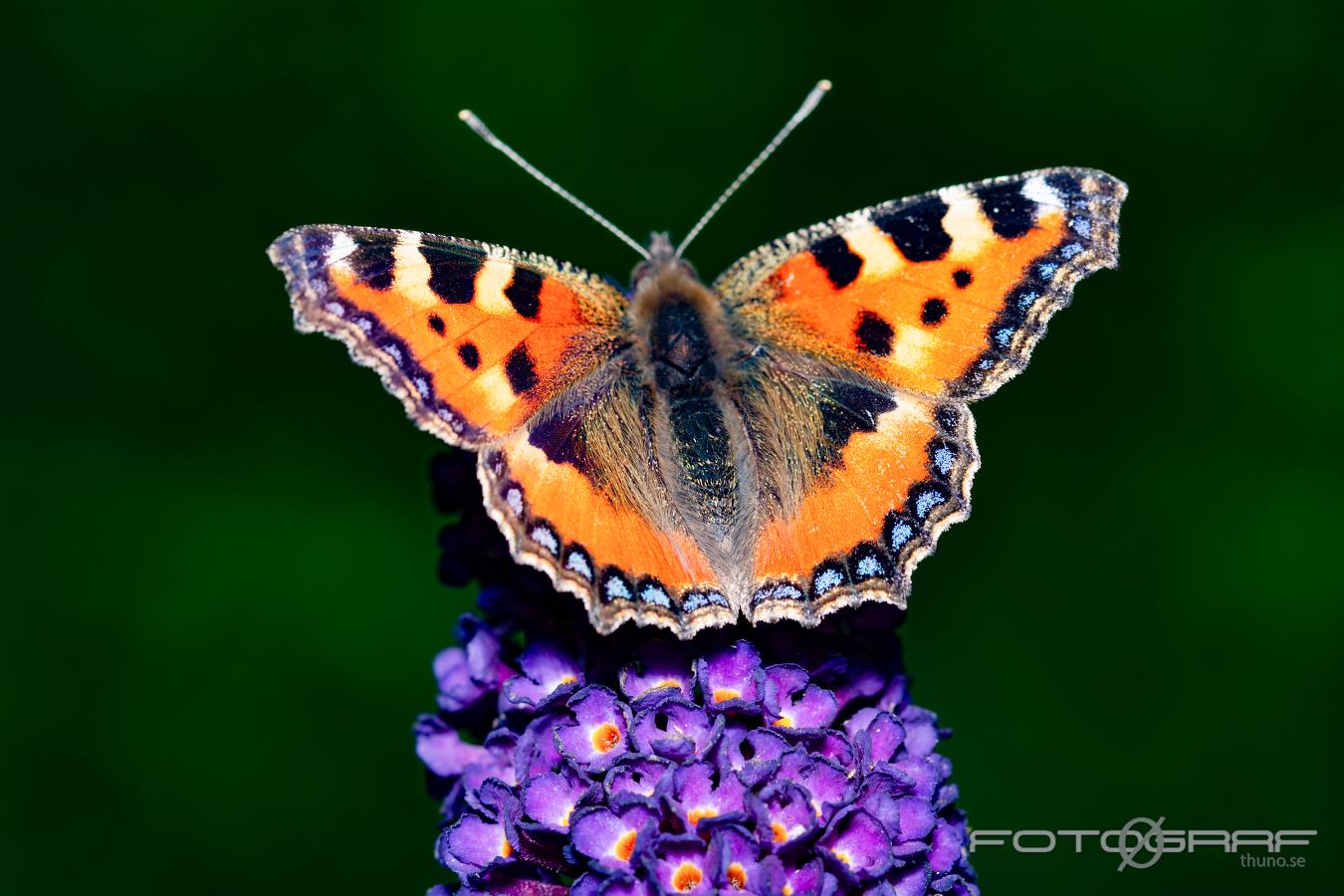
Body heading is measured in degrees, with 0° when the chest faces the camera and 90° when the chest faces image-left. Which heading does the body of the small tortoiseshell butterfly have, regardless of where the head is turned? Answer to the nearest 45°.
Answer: approximately 180°
